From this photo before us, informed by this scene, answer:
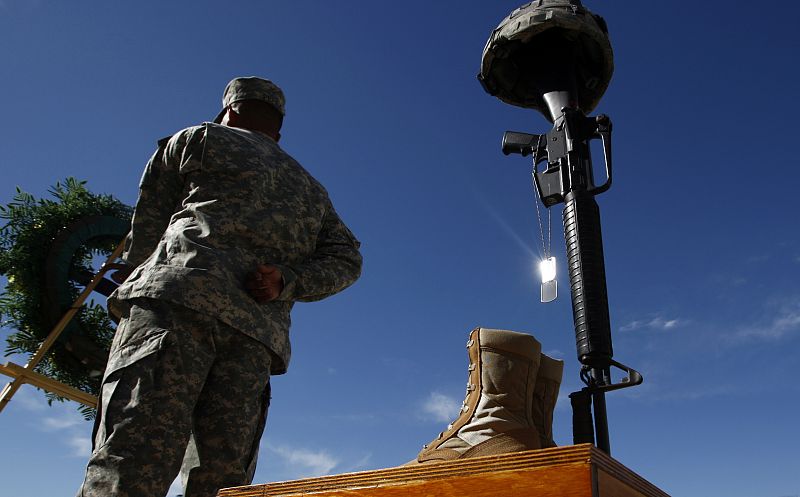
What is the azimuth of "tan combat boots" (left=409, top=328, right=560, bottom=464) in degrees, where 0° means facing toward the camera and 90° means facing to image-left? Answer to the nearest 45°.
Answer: approximately 90°

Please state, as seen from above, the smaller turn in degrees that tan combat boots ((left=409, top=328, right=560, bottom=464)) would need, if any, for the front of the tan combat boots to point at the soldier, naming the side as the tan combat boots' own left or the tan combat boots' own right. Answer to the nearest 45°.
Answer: approximately 45° to the tan combat boots' own left

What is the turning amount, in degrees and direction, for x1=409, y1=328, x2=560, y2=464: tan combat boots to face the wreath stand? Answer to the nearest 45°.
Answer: approximately 45° to its right

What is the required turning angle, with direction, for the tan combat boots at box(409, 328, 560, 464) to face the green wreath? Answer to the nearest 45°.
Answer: approximately 45° to its right
